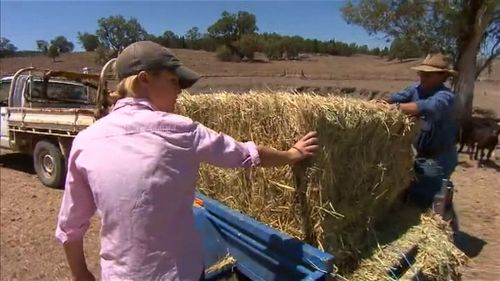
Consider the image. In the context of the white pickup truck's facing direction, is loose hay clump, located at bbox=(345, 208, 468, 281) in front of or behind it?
behind

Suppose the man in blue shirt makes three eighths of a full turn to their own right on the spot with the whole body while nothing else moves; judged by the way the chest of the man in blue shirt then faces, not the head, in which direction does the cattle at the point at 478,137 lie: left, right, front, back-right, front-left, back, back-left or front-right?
front

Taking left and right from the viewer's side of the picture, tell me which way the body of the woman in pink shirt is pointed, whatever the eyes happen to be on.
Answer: facing away from the viewer and to the right of the viewer

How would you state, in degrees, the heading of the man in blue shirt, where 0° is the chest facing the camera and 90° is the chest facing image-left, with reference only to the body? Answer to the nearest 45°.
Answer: approximately 45°

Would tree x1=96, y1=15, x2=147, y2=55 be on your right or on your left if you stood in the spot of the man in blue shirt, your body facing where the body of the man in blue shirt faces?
on your right

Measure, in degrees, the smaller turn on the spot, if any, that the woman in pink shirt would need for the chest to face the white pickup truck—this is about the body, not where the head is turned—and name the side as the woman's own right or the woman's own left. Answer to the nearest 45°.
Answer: approximately 45° to the woman's own left

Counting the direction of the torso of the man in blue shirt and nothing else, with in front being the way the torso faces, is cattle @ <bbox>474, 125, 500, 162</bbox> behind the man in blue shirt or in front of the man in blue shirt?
behind

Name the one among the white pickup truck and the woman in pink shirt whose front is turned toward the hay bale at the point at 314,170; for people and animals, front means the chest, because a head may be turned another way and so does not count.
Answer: the woman in pink shirt

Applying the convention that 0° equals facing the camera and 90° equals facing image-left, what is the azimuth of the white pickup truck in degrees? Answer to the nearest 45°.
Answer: approximately 135°

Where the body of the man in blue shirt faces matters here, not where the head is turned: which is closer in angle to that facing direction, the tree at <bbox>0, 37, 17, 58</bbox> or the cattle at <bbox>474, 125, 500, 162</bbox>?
the tree

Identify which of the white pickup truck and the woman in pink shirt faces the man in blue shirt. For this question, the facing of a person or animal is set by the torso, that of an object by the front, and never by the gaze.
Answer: the woman in pink shirt
